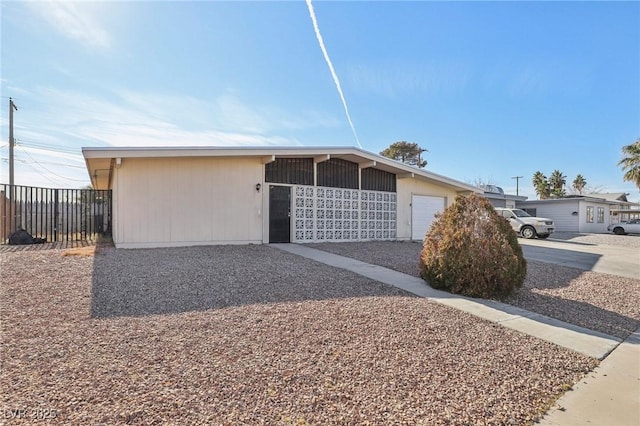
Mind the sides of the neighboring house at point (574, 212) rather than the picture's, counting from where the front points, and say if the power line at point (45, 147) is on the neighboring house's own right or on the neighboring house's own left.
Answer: on the neighboring house's own right

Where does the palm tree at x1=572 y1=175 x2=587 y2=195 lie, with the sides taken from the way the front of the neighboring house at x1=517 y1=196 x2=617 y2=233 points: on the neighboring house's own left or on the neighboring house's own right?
on the neighboring house's own left

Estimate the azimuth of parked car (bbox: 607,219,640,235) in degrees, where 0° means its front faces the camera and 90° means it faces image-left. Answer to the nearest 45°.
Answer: approximately 90°

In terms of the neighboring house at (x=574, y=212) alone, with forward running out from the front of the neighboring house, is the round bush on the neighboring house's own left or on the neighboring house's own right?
on the neighboring house's own right

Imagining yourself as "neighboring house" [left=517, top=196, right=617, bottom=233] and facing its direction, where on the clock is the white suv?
The white suv is roughly at 2 o'clock from the neighboring house.

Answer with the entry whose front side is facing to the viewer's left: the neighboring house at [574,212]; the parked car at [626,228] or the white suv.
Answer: the parked car

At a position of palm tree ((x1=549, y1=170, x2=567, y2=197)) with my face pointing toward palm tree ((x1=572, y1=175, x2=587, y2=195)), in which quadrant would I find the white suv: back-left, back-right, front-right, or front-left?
back-right

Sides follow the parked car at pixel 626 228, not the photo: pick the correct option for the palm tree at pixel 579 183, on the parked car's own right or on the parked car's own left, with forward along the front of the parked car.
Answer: on the parked car's own right

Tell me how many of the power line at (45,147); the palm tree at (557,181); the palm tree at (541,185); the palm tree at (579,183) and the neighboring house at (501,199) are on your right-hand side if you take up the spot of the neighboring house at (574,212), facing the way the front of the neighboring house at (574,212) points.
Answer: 2

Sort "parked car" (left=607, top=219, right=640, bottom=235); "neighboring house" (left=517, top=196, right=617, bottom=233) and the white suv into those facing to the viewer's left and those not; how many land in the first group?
1
